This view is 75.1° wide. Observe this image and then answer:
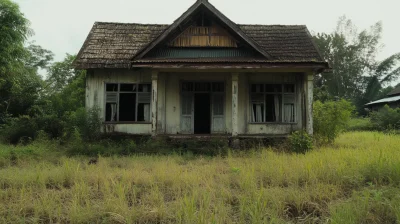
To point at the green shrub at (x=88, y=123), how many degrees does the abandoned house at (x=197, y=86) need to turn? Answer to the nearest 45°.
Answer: approximately 90° to its right

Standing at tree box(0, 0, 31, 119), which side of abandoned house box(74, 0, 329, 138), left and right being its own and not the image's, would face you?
right

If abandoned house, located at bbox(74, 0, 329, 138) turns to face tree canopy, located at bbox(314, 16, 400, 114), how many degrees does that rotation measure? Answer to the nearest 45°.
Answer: approximately 135° to its left

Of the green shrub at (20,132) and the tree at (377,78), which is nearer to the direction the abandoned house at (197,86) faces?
the green shrub

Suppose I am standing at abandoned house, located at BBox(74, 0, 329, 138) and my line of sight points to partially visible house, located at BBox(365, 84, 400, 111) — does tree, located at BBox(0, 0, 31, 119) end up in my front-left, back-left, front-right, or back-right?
back-left

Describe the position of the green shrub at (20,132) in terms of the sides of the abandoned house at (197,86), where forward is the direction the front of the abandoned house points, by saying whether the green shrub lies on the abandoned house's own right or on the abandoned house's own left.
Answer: on the abandoned house's own right

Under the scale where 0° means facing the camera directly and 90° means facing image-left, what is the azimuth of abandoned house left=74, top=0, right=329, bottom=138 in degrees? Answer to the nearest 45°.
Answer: approximately 0°

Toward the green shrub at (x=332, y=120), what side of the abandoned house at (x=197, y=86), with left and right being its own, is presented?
left

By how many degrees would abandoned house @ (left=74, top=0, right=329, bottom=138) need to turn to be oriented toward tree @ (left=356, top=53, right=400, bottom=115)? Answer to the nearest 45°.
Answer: approximately 135° to its left

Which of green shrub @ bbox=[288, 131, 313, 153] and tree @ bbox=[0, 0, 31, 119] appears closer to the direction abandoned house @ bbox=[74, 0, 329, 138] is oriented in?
the green shrub

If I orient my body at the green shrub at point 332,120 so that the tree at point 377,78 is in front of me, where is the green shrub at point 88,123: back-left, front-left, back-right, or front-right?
back-left

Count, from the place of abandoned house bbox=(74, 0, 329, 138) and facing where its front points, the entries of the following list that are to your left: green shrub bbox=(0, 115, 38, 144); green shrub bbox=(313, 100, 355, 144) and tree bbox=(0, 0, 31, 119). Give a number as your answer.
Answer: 1

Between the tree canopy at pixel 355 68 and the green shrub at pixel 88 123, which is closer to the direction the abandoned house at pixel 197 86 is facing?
the green shrub
